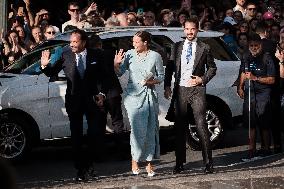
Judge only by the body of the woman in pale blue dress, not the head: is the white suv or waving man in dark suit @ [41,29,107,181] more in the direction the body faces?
the waving man in dark suit

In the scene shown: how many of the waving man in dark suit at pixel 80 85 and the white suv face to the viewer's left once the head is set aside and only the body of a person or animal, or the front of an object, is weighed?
1

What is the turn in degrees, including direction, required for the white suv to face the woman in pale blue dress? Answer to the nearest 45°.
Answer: approximately 135° to its left

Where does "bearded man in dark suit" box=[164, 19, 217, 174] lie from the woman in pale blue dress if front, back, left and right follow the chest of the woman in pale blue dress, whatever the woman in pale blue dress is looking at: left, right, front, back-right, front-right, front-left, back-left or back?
left

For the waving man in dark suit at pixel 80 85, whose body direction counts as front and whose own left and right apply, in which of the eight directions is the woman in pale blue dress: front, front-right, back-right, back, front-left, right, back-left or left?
left

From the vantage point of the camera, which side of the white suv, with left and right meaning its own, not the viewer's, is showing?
left

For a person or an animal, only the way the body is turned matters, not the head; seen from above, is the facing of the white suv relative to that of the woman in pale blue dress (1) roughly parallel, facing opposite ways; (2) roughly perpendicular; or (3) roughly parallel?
roughly perpendicular

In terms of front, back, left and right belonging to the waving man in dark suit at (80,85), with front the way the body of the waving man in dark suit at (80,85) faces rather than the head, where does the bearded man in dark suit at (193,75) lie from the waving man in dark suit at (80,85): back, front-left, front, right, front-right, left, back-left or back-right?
left

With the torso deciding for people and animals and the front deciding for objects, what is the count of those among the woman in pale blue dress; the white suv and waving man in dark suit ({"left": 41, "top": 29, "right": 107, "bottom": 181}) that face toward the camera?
2

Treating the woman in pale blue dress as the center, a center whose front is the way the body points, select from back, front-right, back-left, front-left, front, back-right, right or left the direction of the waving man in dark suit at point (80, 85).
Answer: right

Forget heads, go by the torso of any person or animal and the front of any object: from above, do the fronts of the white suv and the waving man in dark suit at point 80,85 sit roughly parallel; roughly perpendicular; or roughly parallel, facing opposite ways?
roughly perpendicular
